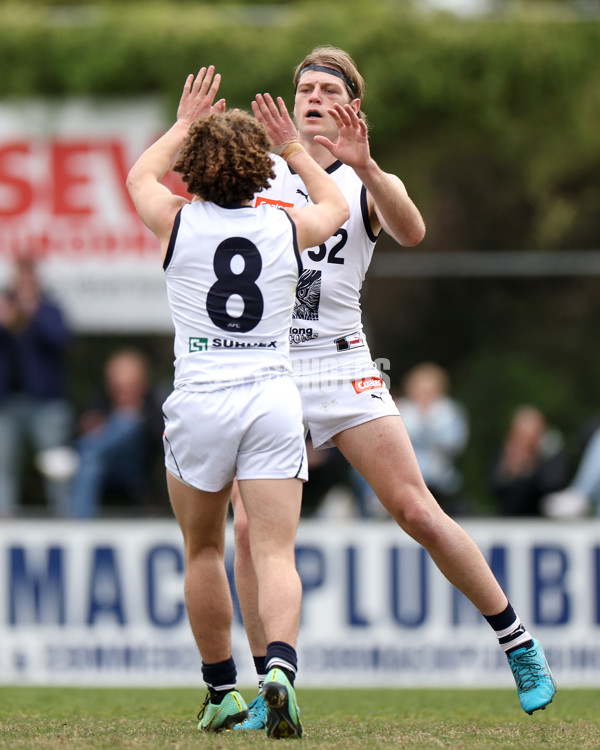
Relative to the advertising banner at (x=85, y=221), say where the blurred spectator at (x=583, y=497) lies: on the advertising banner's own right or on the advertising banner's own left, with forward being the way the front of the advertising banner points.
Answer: on the advertising banner's own left

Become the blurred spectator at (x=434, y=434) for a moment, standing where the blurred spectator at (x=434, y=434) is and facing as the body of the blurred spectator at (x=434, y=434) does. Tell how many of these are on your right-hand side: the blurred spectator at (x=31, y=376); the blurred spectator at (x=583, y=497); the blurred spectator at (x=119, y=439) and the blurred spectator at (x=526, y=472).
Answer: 2

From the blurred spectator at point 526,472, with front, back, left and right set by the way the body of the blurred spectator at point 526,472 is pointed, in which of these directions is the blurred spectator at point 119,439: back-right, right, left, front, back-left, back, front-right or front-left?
right

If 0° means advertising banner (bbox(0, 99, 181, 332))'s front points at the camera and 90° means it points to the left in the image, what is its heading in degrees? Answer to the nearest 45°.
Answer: approximately 0°
